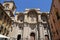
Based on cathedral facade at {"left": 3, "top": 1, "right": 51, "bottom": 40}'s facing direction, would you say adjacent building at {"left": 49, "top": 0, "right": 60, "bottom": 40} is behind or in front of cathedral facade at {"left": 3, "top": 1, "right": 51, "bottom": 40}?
in front

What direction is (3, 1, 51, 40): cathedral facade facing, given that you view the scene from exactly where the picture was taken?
facing the viewer
